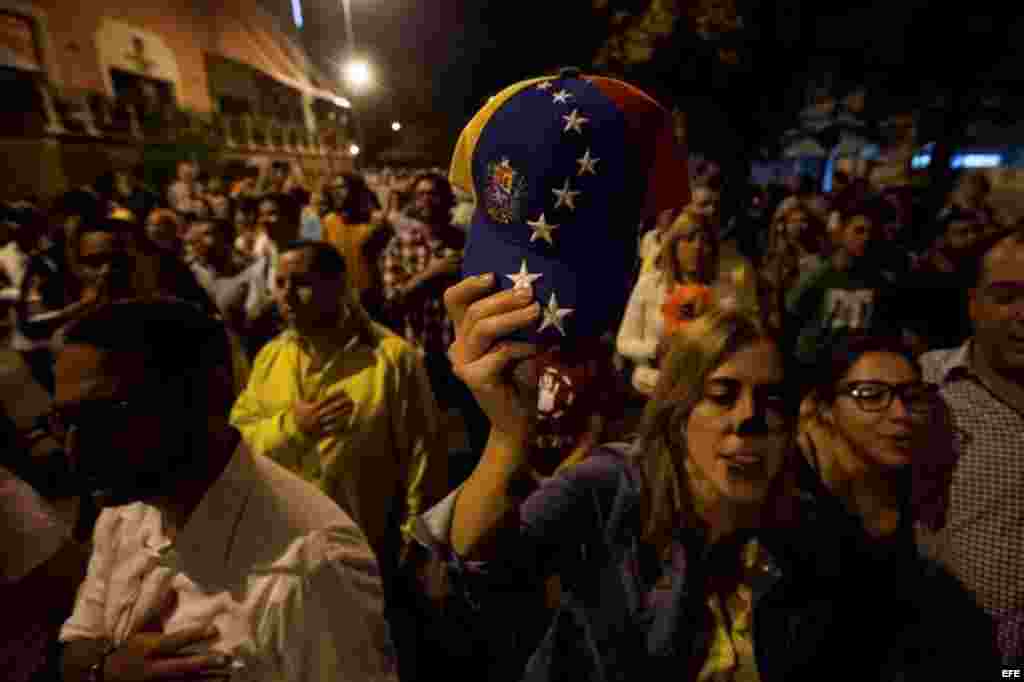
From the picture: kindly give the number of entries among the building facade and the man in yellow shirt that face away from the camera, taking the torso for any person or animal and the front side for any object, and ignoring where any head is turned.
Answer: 0

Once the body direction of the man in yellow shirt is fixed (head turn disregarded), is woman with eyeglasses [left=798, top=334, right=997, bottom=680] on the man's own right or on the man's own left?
on the man's own left

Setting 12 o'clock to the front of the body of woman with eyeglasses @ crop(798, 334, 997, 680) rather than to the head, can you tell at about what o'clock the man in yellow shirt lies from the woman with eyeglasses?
The man in yellow shirt is roughly at 4 o'clock from the woman with eyeglasses.

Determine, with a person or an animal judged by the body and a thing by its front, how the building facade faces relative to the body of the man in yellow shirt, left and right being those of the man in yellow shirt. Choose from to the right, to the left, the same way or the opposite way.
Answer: to the left

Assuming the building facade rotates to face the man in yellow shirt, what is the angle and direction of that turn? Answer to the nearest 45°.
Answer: approximately 45° to its right

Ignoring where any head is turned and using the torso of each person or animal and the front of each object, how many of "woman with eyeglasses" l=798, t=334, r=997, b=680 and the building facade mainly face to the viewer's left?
0

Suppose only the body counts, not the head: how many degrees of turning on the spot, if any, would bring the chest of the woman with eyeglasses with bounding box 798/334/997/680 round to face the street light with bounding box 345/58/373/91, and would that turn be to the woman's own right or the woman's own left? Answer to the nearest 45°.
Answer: approximately 135° to the woman's own right

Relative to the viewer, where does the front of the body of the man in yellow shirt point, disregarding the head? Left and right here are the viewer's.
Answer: facing the viewer and to the left of the viewer

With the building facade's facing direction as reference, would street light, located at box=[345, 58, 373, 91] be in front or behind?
in front

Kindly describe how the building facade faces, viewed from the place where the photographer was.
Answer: facing the viewer and to the right of the viewer
